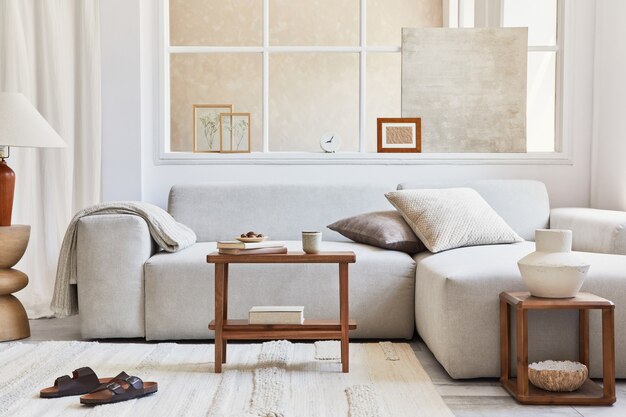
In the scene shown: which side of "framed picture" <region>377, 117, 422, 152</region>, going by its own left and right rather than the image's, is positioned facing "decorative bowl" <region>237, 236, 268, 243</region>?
front

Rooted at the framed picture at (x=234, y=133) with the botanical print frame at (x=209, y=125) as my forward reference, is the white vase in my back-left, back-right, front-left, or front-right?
back-left

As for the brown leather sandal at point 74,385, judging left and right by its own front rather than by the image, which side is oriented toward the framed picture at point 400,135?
back

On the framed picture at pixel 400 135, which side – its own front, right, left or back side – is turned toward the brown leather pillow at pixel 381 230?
front

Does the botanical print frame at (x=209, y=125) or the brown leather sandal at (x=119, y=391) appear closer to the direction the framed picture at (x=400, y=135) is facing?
the brown leather sandal

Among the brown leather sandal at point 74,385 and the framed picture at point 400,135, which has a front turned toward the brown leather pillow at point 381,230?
the framed picture

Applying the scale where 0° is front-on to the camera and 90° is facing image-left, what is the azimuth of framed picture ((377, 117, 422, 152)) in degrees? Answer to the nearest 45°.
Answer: approximately 0°

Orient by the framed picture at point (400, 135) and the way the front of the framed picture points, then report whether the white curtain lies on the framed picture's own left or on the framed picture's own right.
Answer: on the framed picture's own right
